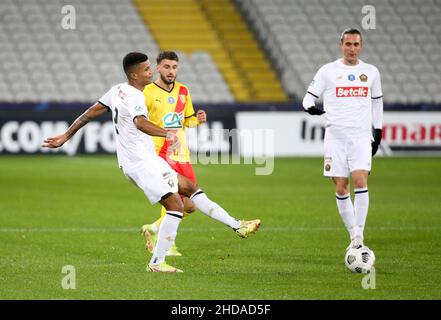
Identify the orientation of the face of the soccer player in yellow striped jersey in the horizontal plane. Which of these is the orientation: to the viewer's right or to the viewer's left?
to the viewer's right

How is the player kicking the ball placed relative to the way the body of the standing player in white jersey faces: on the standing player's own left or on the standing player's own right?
on the standing player's own right

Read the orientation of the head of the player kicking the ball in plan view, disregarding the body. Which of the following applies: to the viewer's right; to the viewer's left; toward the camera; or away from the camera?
to the viewer's right

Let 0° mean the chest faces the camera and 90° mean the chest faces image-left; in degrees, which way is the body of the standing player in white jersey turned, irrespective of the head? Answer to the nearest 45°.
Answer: approximately 0°
